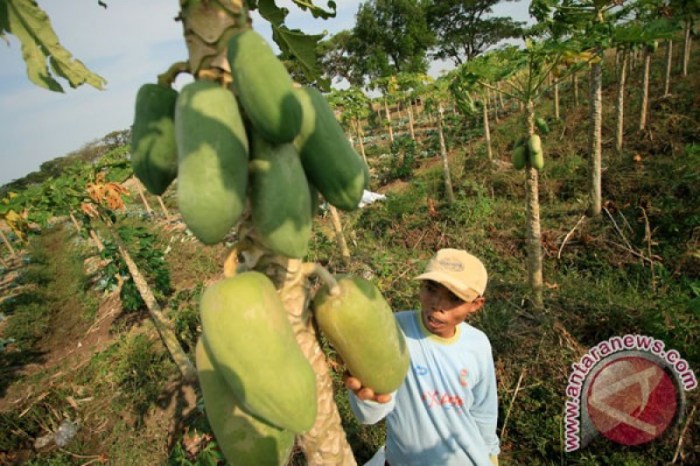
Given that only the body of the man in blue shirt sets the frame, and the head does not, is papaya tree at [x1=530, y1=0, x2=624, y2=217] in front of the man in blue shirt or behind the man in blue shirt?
behind

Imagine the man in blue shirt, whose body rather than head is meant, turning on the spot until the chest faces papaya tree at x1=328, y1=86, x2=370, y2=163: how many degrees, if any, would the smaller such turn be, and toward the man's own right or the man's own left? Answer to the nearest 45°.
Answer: approximately 135° to the man's own right

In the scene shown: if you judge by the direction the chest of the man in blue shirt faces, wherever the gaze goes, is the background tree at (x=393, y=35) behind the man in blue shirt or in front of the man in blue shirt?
behind

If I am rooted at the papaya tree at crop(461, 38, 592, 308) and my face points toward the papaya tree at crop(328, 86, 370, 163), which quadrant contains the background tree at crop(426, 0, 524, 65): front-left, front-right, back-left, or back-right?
front-right

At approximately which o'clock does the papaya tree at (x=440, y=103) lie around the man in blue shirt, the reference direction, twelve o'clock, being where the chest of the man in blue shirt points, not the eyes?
The papaya tree is roughly at 5 o'clock from the man in blue shirt.

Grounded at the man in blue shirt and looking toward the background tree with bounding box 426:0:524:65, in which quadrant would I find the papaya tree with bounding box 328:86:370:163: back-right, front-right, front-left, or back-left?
front-left

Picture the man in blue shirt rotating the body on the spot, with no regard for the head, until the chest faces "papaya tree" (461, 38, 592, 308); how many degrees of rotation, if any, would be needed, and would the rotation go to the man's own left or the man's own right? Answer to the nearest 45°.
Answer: approximately 180°

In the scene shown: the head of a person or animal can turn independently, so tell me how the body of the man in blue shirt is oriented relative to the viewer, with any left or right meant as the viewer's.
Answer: facing the viewer and to the left of the viewer

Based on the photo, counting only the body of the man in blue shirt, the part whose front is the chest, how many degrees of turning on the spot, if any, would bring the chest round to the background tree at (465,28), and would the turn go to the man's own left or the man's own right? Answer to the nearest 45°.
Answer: approximately 135° to the man's own right

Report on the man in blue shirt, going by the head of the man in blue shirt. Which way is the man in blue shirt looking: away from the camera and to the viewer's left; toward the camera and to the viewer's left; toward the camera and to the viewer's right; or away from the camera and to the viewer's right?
toward the camera and to the viewer's left
